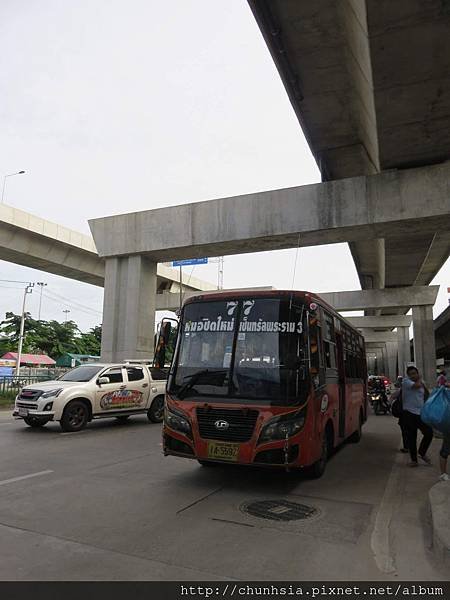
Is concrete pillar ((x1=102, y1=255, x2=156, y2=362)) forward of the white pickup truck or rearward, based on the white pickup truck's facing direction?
rearward

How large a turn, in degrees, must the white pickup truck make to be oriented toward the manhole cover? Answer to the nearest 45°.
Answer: approximately 45° to its left

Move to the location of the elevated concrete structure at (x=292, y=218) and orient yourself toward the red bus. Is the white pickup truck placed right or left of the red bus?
right

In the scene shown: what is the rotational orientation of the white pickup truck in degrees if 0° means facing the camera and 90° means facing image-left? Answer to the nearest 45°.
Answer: approximately 45°

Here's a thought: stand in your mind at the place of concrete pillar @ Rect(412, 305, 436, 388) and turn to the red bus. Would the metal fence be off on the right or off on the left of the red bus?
right

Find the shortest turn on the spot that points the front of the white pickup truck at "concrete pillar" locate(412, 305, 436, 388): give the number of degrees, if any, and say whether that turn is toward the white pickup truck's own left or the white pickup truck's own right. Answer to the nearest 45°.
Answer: approximately 180°
